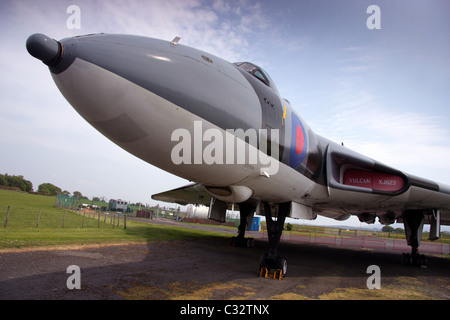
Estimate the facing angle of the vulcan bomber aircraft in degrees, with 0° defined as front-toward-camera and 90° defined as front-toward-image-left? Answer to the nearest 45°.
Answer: approximately 45°

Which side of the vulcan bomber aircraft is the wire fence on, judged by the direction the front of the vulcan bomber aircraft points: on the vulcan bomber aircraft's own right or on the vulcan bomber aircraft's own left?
on the vulcan bomber aircraft's own right
